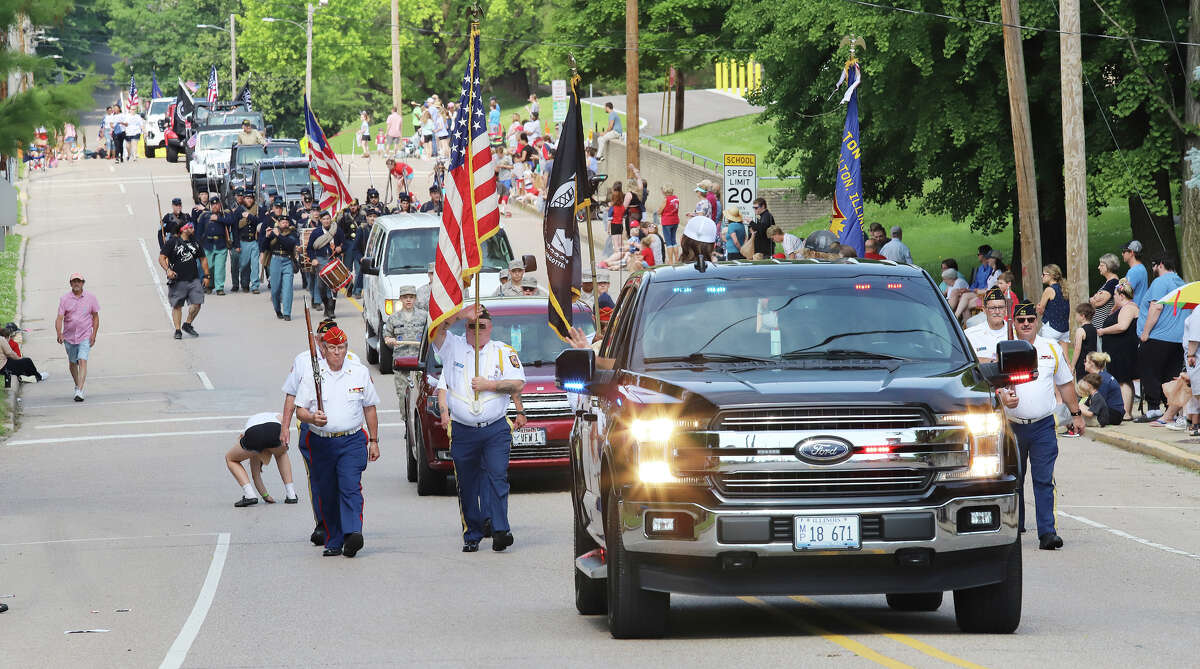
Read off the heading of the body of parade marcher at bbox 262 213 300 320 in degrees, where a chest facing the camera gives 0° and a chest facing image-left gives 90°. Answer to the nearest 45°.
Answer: approximately 0°

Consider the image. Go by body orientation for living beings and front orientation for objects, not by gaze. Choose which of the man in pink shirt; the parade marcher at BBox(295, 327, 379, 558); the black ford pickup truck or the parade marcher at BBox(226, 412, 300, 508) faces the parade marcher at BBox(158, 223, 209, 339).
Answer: the parade marcher at BBox(226, 412, 300, 508)

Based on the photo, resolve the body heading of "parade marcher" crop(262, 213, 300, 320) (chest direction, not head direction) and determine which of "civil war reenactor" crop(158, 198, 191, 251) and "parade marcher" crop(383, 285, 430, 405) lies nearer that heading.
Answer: the parade marcher

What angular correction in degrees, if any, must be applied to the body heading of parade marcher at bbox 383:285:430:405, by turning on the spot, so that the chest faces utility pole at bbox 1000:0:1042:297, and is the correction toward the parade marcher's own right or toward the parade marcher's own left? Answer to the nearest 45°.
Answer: approximately 90° to the parade marcher's own left

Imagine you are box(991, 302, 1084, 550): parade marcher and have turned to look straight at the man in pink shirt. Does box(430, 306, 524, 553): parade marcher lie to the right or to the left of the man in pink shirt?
left

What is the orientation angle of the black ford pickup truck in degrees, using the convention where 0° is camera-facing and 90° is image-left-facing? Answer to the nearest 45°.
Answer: approximately 0°
